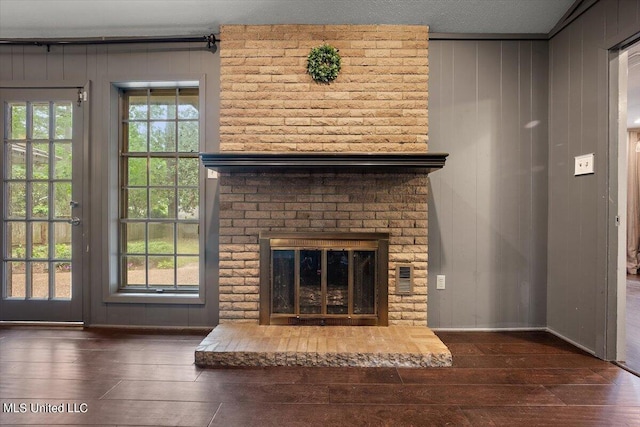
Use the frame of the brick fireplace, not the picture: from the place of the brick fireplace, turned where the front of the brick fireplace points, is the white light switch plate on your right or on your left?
on your left

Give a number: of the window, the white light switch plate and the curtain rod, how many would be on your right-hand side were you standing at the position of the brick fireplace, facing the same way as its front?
2

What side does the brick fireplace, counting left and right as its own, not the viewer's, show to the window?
right

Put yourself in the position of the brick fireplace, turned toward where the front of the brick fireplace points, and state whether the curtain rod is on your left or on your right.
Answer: on your right

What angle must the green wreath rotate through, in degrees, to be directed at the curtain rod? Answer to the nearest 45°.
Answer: approximately 90° to its right

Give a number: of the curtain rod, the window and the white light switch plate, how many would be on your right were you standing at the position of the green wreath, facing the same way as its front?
2

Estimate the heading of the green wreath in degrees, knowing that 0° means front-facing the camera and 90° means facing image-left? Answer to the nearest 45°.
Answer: approximately 0°

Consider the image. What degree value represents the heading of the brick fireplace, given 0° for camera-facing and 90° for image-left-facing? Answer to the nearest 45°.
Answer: approximately 0°
